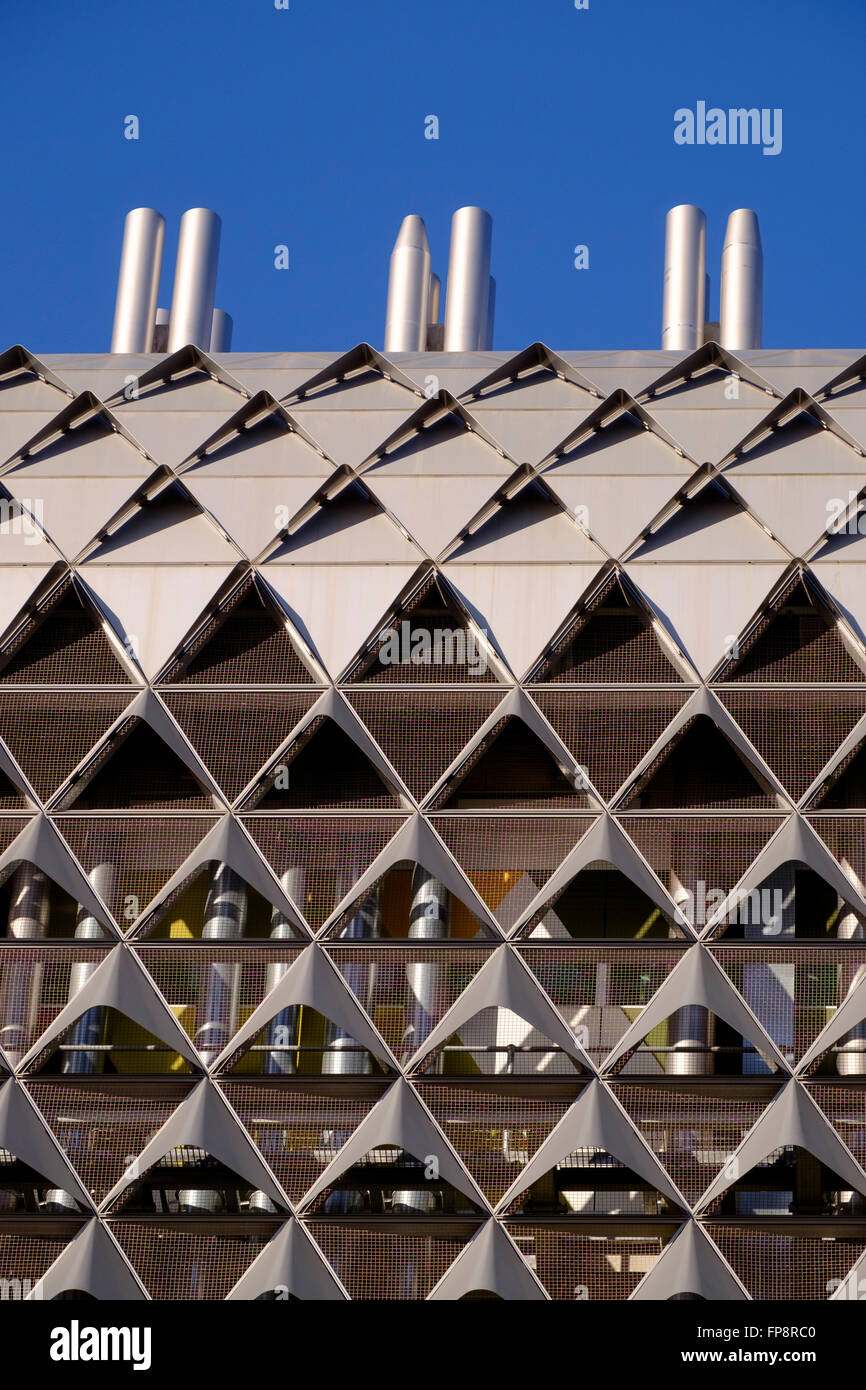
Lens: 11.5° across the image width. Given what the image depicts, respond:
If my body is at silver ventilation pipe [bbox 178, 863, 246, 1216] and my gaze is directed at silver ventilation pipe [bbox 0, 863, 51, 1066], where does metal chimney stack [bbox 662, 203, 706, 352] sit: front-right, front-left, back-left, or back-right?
back-right

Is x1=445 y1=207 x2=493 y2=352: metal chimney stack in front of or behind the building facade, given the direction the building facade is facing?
behind

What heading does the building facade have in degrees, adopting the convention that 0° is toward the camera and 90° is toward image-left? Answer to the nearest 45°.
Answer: approximately 0°
